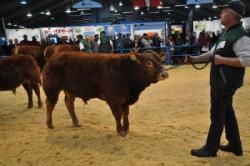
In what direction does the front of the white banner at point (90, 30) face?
toward the camera

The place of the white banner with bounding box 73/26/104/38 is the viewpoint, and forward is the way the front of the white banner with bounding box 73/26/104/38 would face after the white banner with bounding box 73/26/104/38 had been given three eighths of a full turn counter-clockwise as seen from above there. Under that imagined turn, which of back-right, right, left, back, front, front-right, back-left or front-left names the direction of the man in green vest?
back-right

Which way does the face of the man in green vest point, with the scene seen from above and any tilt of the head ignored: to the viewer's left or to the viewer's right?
to the viewer's left

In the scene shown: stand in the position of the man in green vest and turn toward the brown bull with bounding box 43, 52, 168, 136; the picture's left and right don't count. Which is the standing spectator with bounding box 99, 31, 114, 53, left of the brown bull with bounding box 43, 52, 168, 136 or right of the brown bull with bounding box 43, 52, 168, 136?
right

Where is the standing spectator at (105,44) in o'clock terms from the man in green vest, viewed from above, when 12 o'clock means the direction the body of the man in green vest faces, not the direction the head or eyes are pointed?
The standing spectator is roughly at 2 o'clock from the man in green vest.

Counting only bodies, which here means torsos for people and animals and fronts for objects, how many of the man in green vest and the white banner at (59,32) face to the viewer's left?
1

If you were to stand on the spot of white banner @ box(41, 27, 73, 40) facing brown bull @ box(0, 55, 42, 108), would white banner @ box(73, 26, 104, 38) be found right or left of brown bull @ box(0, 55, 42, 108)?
left

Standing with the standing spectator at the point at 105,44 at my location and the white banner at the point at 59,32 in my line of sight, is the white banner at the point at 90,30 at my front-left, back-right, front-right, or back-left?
front-right

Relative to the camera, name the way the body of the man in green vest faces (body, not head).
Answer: to the viewer's left

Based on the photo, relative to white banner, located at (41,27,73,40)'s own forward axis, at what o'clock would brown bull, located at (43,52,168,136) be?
The brown bull is roughly at 12 o'clock from the white banner.
